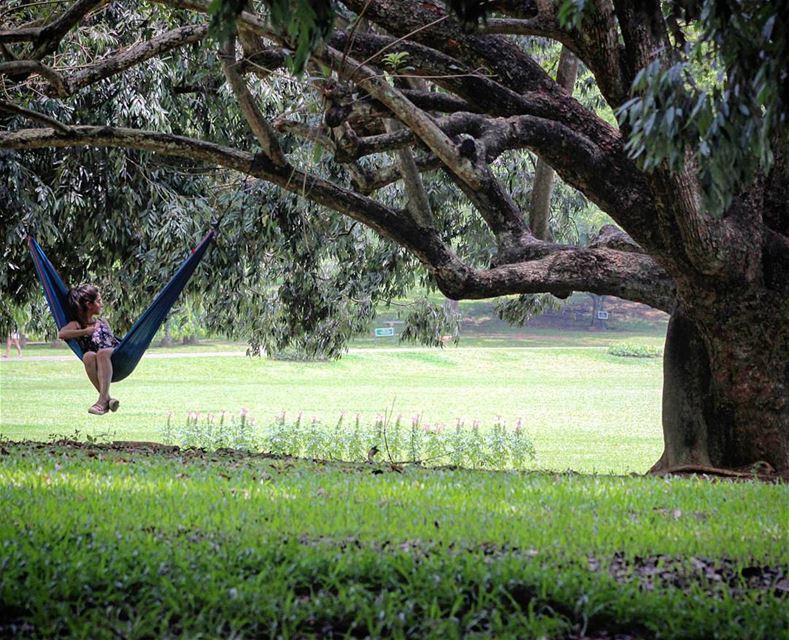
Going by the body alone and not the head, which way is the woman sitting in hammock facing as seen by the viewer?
toward the camera

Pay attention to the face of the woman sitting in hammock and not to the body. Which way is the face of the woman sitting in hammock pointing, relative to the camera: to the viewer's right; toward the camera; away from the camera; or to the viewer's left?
to the viewer's right
